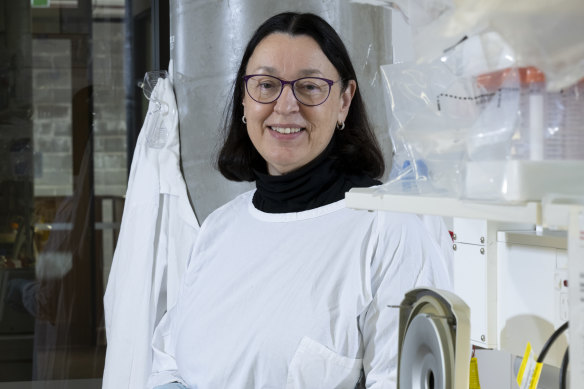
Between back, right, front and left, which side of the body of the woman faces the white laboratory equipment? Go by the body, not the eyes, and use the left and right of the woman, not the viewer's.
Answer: left

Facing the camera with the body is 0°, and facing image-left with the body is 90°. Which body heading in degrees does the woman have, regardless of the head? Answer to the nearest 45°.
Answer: approximately 45°

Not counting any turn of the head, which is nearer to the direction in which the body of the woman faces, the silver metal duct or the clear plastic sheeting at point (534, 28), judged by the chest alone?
the clear plastic sheeting

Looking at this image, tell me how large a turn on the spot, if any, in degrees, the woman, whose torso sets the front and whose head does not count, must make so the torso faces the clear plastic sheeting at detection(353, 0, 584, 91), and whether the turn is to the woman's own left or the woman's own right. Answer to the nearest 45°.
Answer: approximately 45° to the woman's own left

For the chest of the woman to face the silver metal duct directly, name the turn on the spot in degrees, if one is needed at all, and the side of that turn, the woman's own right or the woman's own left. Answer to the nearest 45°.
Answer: approximately 135° to the woman's own right

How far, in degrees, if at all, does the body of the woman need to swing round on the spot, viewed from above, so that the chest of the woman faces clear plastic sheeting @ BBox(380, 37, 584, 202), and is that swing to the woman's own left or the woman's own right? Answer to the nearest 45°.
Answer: approximately 45° to the woman's own left

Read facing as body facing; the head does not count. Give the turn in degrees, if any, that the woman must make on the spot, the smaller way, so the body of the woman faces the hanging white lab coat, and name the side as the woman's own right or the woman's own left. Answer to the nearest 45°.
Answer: approximately 90° to the woman's own right
